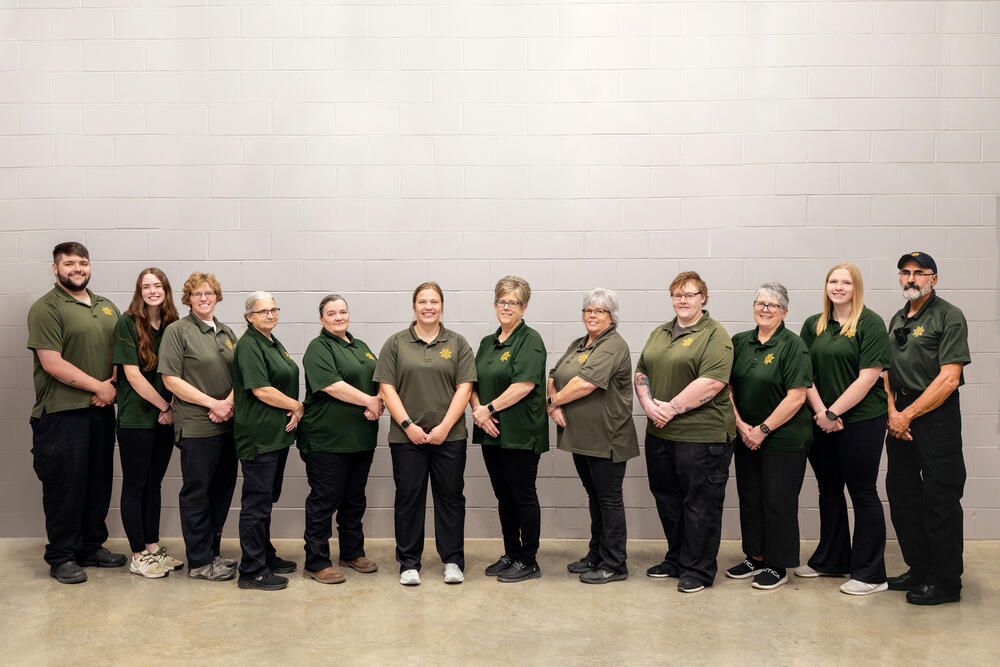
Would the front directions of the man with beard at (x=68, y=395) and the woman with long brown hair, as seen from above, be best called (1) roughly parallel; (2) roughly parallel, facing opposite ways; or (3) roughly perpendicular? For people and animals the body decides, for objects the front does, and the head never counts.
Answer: roughly parallel

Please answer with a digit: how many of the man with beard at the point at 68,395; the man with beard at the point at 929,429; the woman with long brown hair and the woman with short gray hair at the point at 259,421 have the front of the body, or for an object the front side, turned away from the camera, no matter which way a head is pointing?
0

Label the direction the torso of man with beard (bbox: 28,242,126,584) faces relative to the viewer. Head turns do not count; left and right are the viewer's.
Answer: facing the viewer and to the right of the viewer

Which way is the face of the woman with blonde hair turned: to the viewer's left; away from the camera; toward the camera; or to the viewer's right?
toward the camera

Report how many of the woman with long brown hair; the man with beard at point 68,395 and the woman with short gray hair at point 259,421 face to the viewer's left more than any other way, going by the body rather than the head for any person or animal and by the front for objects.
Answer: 0

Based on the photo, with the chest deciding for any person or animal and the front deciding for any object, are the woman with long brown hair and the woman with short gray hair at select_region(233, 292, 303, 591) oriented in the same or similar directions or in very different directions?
same or similar directions

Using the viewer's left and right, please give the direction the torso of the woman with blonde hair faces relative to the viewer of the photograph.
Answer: facing the viewer and to the left of the viewer

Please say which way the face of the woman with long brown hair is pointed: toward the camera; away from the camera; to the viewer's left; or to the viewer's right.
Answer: toward the camera
